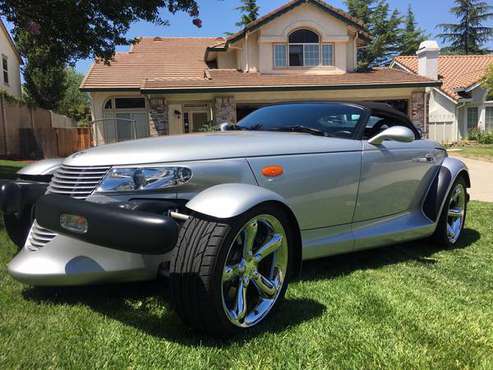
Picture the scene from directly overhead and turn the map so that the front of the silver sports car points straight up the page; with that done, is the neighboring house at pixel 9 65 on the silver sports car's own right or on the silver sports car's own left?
on the silver sports car's own right

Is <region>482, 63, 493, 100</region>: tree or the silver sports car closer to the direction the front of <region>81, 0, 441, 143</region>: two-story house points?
the silver sports car

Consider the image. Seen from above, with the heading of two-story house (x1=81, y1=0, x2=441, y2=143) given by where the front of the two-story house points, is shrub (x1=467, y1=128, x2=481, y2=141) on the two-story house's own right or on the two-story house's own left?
on the two-story house's own left

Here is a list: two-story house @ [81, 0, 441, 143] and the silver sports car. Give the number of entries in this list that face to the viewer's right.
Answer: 0

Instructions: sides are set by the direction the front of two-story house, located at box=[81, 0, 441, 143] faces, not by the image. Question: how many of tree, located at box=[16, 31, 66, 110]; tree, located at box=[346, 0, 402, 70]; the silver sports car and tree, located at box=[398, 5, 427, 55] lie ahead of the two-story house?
1

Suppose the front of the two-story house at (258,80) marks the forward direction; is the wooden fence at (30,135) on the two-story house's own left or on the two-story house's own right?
on the two-story house's own right

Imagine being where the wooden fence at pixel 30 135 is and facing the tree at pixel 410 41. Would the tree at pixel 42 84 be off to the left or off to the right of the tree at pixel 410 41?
left

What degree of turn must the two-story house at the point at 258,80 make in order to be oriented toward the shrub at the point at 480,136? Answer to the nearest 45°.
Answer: approximately 90° to its left

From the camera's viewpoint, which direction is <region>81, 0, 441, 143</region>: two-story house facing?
toward the camera
